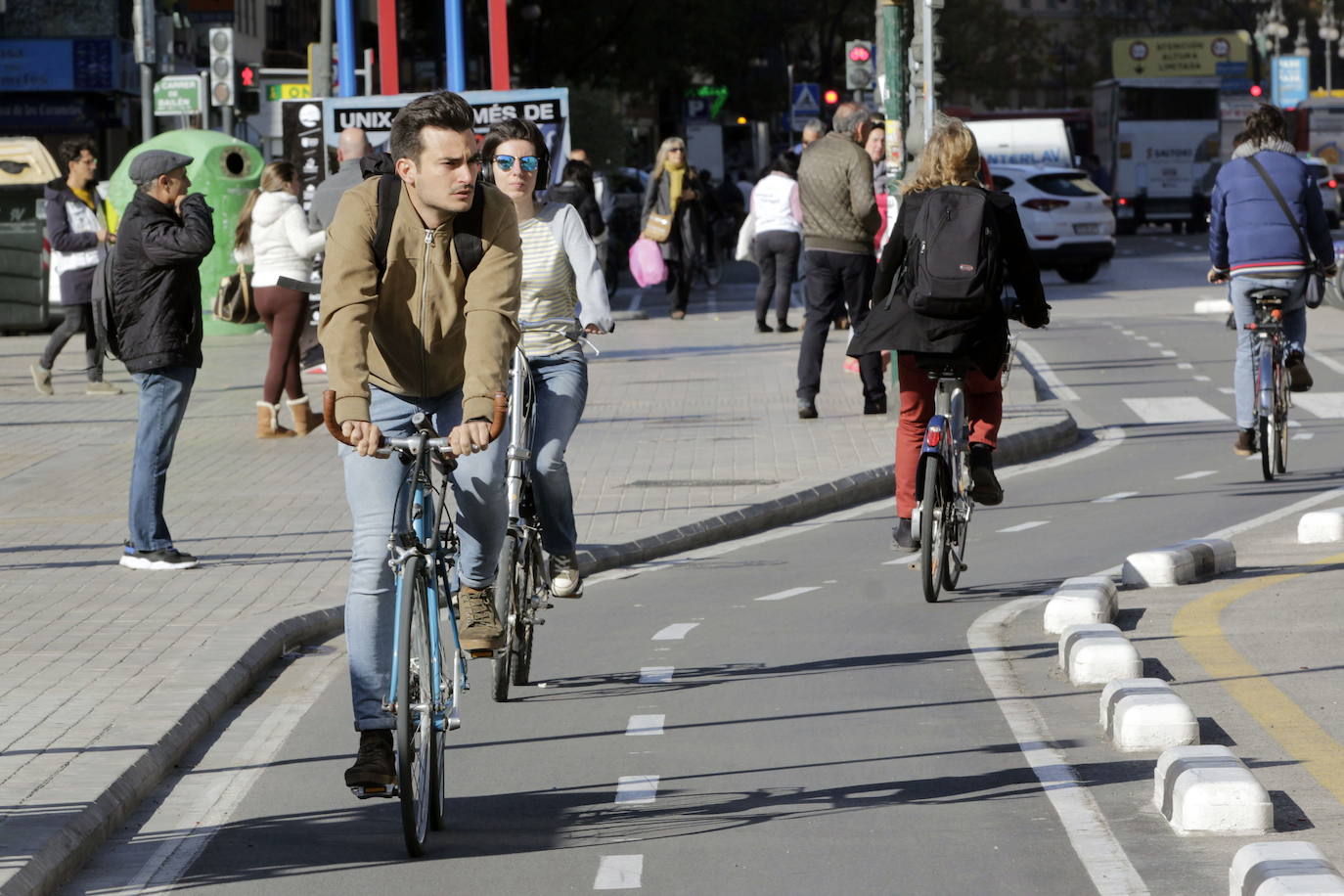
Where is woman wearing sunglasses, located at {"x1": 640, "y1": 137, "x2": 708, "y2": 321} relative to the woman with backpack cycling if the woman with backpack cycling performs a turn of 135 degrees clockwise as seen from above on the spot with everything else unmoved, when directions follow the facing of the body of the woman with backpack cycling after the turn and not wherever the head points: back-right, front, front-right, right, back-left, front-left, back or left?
back-left

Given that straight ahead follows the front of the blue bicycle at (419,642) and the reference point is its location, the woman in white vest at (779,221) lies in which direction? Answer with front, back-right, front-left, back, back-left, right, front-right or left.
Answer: back

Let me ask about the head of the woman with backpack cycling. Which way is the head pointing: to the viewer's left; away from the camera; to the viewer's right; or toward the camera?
away from the camera

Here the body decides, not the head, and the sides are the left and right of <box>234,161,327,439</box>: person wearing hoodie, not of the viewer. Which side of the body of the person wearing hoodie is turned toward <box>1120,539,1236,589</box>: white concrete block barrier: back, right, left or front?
right

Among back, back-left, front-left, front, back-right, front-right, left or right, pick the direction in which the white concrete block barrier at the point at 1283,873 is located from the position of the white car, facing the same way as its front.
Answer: back-left

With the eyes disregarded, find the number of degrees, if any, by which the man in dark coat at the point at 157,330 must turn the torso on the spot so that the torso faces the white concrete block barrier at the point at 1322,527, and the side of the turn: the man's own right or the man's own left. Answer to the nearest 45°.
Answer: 0° — they already face it

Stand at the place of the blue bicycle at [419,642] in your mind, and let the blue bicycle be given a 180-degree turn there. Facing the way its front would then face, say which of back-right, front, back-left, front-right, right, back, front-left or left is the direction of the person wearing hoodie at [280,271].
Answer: front

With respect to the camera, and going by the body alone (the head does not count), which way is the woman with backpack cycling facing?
away from the camera

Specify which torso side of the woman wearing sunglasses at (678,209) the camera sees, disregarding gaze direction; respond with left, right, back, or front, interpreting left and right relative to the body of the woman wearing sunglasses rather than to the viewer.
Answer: front

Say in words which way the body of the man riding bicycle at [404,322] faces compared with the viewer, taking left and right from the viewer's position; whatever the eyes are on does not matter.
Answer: facing the viewer

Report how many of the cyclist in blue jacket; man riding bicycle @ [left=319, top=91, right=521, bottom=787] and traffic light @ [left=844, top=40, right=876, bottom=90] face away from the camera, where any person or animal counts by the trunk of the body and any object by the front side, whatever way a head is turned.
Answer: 1

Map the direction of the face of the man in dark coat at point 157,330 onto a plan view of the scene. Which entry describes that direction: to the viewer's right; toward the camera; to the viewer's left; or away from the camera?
to the viewer's right

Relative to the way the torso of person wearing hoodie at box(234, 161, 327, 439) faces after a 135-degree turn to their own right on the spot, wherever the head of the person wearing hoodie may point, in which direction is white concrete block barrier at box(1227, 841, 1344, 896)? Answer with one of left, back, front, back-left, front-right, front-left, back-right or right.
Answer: front

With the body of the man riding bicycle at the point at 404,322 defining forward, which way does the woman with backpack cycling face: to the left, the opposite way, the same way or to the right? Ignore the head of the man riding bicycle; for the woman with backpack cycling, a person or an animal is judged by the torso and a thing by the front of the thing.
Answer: the opposite way

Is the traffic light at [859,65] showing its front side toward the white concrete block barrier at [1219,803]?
yes

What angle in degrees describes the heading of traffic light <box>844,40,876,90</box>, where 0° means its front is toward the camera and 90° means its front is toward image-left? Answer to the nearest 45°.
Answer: approximately 0°

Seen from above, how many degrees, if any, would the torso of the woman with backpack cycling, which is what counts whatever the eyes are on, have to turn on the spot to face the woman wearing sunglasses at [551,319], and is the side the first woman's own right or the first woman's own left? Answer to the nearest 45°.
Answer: approximately 135° to the first woman's own left
